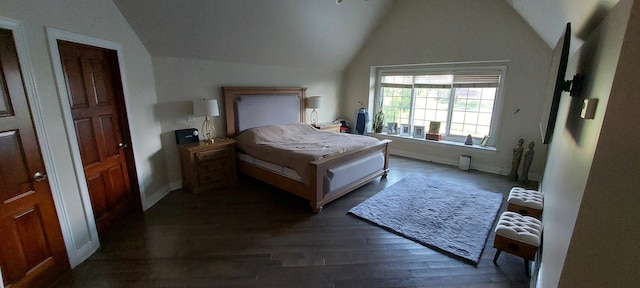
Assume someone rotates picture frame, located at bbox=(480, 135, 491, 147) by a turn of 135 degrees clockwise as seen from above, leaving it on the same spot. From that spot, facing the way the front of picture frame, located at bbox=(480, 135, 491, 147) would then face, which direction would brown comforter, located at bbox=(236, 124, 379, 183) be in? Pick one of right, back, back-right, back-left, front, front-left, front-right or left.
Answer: back-left

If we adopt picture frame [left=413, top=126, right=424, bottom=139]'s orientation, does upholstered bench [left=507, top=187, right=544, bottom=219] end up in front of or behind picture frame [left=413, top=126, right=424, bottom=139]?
in front

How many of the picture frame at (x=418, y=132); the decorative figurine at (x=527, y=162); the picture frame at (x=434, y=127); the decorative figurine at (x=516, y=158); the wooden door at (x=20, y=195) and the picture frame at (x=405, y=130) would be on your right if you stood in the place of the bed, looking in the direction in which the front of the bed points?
1

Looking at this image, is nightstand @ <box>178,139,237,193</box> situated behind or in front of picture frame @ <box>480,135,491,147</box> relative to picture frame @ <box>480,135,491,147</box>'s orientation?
in front

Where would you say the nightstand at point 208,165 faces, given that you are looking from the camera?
facing the viewer and to the right of the viewer

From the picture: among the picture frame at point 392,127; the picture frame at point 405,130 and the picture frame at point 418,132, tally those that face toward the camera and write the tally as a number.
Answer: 3

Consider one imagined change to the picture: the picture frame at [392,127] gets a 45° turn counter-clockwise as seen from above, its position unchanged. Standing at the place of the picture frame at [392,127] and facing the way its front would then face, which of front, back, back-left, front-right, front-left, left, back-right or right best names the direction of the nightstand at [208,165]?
right

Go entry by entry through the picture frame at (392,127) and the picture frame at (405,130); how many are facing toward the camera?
2

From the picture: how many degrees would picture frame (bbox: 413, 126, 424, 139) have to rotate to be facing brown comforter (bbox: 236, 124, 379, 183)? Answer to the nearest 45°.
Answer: approximately 45° to its right

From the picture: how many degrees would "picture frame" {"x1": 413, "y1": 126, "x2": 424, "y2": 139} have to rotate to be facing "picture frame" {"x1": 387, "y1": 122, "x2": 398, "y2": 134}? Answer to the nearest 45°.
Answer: approximately 90° to its right

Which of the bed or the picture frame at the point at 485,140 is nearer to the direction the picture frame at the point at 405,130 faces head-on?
the bed

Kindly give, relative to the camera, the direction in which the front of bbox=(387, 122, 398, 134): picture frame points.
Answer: facing the viewer

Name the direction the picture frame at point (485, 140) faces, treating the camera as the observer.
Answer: facing the viewer and to the left of the viewer

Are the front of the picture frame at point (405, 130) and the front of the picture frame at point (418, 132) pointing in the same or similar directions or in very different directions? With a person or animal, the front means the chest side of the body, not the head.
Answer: same or similar directions
